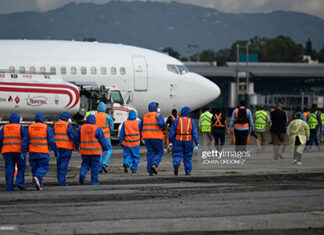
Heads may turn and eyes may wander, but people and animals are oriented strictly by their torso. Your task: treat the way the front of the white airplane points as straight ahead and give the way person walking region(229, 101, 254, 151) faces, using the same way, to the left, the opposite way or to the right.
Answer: to the left

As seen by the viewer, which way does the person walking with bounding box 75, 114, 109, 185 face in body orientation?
away from the camera

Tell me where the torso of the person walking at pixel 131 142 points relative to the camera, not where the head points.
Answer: away from the camera

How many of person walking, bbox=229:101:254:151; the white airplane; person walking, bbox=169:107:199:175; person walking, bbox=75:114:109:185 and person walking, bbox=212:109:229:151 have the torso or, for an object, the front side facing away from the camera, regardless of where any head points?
4

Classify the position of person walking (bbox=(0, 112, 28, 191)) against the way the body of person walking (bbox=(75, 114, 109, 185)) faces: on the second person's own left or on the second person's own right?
on the second person's own left

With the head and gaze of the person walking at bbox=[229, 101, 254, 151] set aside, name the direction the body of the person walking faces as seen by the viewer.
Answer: away from the camera

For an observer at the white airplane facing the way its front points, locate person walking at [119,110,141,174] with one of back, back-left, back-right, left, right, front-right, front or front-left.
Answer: right

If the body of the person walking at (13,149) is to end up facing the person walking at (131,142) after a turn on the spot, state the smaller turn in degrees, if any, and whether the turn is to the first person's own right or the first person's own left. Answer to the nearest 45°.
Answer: approximately 45° to the first person's own right

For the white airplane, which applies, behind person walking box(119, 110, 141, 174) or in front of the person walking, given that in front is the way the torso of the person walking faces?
in front

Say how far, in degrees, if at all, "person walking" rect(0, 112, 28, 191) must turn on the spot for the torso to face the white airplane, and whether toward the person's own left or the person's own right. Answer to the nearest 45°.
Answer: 0° — they already face it

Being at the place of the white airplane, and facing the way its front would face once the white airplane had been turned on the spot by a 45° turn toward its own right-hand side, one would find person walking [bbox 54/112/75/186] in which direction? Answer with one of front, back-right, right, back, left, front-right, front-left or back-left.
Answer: front-right

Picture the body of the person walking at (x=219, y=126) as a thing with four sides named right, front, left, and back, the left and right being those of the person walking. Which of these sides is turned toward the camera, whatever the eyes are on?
back

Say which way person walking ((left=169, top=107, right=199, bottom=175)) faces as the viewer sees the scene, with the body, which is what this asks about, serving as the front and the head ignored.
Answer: away from the camera

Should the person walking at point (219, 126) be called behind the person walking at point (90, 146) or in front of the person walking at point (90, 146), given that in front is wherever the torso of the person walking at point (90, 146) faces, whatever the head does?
in front
